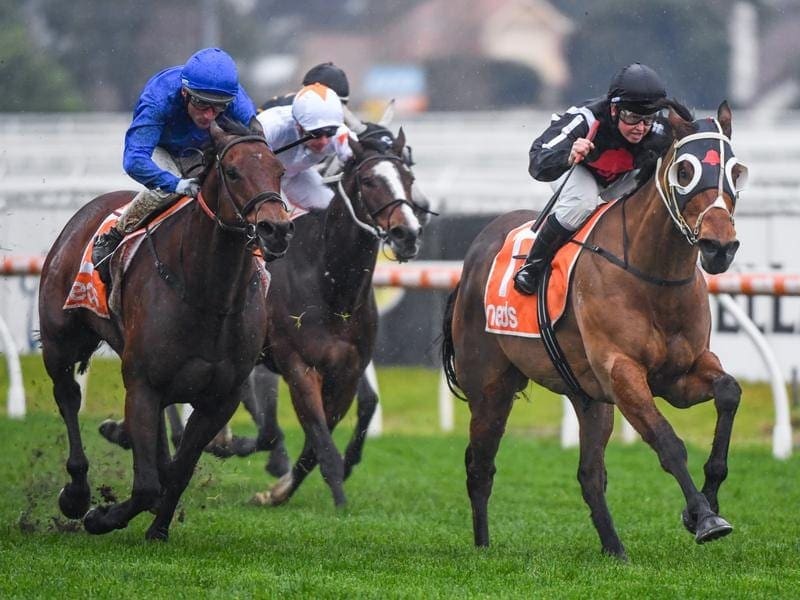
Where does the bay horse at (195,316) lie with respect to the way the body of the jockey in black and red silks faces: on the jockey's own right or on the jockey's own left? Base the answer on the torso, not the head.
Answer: on the jockey's own right

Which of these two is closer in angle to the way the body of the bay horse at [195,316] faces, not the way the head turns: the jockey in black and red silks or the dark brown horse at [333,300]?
the jockey in black and red silks

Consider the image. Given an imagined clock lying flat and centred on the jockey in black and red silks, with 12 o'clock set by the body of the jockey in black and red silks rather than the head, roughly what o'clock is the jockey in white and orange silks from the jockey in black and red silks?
The jockey in white and orange silks is roughly at 6 o'clock from the jockey in black and red silks.

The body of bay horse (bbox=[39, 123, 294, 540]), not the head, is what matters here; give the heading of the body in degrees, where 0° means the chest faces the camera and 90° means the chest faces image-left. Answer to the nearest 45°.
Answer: approximately 315°

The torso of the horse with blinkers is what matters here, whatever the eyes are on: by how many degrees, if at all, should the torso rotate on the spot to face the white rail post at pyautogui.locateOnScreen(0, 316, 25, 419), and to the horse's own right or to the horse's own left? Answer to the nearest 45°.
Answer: approximately 180°
